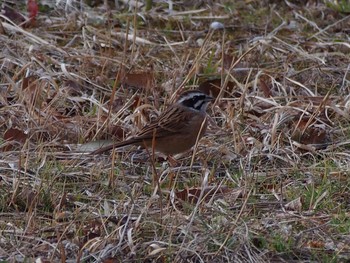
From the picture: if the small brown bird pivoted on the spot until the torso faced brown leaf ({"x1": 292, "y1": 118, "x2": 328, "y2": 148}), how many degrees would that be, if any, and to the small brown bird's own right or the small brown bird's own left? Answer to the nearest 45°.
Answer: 0° — it already faces it

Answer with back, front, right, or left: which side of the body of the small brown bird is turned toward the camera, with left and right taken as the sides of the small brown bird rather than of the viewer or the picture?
right

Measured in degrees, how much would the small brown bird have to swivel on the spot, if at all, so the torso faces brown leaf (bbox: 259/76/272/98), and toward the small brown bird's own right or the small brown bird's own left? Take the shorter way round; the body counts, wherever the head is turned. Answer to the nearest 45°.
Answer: approximately 45° to the small brown bird's own left

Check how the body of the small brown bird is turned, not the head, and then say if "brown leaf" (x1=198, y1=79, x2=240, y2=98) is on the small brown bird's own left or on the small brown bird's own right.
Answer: on the small brown bird's own left
